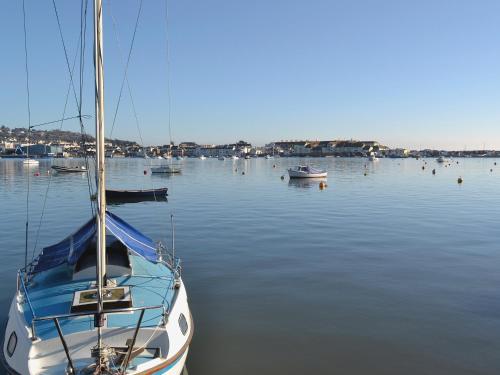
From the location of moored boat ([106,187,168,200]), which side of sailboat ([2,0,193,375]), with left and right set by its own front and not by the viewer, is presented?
back

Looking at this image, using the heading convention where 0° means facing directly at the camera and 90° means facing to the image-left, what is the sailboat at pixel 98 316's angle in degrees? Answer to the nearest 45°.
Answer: approximately 0°
